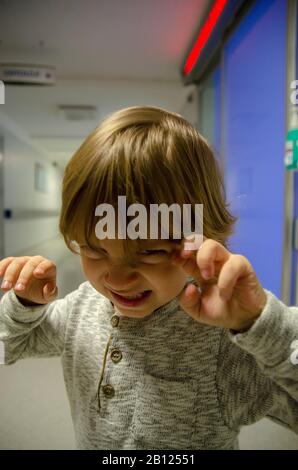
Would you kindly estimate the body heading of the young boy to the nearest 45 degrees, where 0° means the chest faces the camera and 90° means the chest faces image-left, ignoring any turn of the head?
approximately 45°

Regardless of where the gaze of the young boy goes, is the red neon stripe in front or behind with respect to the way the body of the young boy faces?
behind
